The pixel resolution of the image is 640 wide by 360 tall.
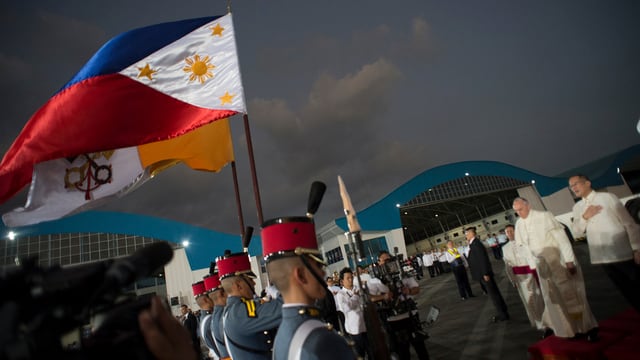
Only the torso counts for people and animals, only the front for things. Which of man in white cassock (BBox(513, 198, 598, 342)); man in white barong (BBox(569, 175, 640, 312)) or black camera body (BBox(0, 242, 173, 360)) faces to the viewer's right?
the black camera body

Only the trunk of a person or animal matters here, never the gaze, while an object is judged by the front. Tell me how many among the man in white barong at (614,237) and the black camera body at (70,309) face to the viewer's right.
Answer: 1

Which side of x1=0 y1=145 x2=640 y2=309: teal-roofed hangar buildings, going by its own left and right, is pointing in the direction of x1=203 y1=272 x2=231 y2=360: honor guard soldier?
front

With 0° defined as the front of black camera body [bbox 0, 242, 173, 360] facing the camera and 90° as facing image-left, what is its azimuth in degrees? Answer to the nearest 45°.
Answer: approximately 270°

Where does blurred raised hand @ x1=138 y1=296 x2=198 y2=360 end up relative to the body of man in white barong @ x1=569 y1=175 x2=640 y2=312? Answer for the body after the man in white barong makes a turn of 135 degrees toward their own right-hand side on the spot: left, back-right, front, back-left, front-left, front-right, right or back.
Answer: back

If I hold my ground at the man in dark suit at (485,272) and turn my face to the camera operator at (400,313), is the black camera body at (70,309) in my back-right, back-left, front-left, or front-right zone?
front-left

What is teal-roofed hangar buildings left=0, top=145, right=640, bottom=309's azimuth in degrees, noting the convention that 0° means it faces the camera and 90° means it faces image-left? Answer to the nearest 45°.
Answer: approximately 0°

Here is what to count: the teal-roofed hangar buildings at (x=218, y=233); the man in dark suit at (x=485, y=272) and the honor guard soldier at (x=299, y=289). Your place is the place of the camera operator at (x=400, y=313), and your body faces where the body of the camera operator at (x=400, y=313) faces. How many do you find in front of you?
1

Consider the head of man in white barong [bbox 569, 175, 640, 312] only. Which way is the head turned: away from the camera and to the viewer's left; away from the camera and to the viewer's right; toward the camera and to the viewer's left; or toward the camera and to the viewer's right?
toward the camera and to the viewer's left

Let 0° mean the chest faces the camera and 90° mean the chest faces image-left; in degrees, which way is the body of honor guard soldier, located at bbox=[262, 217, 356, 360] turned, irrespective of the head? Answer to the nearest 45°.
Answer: approximately 225°

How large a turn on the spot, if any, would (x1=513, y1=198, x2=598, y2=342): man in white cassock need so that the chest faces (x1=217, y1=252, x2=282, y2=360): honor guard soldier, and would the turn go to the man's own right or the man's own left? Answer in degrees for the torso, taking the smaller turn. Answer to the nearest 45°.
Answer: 0° — they already face them

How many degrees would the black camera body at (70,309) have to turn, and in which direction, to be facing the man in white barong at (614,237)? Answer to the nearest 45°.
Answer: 0° — it already faces them

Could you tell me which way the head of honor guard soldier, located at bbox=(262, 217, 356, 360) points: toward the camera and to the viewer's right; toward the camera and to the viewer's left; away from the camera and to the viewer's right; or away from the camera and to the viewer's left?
away from the camera and to the viewer's right
